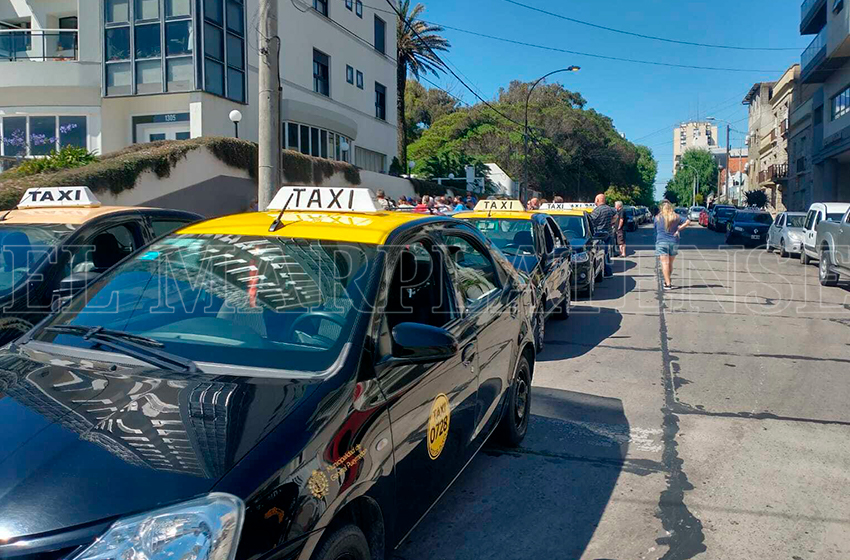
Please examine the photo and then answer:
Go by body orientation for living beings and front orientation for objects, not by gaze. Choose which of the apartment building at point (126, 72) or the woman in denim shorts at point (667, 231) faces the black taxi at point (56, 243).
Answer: the apartment building

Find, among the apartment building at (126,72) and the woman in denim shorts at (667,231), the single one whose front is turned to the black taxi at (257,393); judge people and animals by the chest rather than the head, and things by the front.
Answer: the apartment building

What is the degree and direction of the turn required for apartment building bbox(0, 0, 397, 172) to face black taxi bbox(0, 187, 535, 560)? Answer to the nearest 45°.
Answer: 0° — it already faces it

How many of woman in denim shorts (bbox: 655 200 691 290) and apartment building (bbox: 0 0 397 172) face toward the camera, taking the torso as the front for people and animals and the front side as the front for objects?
1

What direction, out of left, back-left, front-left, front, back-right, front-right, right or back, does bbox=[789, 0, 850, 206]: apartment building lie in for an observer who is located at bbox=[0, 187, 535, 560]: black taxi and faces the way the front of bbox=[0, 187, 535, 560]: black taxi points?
back

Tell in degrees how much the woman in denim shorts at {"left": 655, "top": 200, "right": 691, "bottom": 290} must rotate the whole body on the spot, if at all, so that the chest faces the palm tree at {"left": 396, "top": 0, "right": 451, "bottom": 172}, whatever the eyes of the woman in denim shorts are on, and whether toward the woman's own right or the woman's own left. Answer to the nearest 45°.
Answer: approximately 45° to the woman's own left

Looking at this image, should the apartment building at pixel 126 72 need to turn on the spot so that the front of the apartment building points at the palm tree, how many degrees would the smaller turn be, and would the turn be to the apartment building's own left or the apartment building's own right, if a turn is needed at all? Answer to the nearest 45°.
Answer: approximately 135° to the apartment building's own left

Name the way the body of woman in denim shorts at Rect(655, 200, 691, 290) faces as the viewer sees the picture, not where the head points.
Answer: away from the camera

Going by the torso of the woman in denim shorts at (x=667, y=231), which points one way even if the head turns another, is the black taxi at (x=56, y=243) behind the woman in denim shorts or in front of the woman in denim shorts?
behind
